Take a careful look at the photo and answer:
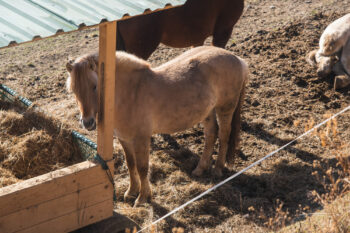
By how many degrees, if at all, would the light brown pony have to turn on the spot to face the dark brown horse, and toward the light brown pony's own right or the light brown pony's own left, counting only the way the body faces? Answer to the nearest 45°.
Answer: approximately 135° to the light brown pony's own right

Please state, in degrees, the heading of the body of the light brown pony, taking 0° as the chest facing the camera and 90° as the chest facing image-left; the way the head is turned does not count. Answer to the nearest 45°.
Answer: approximately 45°

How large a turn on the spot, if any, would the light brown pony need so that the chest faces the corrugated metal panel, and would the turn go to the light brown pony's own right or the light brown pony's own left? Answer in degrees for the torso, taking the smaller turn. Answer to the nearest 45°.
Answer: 0° — it already faces it

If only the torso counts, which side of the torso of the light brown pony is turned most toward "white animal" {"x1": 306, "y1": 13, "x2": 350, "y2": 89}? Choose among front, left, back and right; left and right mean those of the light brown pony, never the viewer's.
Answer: back

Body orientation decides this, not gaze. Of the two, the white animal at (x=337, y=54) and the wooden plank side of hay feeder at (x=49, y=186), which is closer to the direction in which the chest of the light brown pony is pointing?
the wooden plank side of hay feeder

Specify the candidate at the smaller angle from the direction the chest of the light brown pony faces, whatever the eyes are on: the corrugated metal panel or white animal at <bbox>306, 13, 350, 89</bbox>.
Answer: the corrugated metal panel

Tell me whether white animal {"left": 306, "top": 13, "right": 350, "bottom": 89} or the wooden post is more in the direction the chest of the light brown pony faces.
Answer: the wooden post

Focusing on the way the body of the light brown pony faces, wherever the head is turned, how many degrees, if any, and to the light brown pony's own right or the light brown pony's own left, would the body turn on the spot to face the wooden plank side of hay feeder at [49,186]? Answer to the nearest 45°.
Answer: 0° — it already faces it
